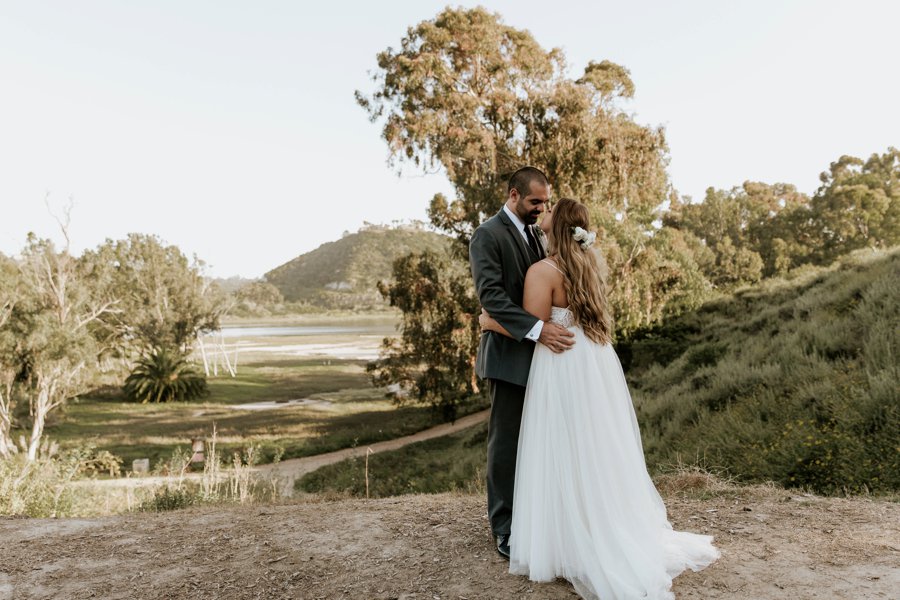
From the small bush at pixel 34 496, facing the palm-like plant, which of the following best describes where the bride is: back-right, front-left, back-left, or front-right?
back-right

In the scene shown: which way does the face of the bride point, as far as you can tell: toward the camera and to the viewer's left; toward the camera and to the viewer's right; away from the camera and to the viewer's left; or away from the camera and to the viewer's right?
away from the camera and to the viewer's left

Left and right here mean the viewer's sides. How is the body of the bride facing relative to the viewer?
facing away from the viewer and to the left of the viewer

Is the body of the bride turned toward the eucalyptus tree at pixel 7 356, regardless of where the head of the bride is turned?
yes

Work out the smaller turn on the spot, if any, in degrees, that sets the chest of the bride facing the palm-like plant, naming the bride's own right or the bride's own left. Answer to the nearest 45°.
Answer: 0° — they already face it
